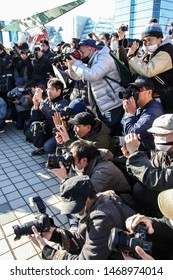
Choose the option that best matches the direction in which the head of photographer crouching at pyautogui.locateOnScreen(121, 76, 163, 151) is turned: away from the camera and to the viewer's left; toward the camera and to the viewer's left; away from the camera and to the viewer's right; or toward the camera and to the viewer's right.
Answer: toward the camera and to the viewer's left

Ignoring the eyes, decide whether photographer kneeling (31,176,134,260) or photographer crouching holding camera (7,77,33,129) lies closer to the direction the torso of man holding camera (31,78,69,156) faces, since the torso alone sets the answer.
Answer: the photographer kneeling

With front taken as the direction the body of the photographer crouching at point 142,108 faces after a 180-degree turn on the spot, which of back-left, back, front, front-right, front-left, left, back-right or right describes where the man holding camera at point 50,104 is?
back-left

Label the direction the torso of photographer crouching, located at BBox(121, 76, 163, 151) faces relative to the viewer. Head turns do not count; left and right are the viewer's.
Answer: facing to the left of the viewer

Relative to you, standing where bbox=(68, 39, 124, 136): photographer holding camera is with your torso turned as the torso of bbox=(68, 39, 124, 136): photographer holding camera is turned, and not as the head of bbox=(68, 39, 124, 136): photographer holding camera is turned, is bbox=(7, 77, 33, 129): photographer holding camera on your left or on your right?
on your right

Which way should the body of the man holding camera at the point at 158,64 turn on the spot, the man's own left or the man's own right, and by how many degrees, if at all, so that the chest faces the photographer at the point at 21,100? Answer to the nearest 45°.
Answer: approximately 90° to the man's own right

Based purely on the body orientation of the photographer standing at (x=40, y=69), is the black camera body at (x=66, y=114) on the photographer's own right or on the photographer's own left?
on the photographer's own left

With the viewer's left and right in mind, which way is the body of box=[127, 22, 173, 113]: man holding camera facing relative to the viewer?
facing the viewer and to the left of the viewer

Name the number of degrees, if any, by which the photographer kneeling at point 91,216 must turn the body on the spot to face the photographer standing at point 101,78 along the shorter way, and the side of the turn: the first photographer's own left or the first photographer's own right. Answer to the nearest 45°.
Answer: approximately 90° to the first photographer's own right

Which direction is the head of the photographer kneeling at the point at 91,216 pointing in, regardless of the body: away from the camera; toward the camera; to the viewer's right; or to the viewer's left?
to the viewer's left
